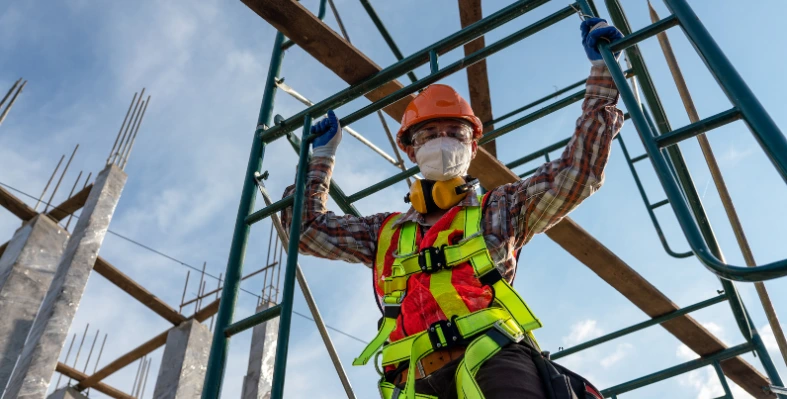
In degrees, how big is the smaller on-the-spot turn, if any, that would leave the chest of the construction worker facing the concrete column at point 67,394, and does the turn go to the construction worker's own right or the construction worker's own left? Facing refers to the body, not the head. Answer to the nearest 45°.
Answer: approximately 135° to the construction worker's own right

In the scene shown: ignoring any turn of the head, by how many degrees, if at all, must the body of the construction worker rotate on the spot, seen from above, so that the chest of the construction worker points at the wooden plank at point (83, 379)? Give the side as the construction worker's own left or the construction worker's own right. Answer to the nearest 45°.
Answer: approximately 135° to the construction worker's own right

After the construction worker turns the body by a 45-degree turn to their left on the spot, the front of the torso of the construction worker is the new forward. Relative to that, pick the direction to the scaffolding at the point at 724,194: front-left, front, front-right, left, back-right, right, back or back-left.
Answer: left

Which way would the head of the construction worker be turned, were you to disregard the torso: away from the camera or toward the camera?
toward the camera

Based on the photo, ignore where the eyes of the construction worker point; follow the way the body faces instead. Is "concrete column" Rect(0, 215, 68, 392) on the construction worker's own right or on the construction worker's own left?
on the construction worker's own right

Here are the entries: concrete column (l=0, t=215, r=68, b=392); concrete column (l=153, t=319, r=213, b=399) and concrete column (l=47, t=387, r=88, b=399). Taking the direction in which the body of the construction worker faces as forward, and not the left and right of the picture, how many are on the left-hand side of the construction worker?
0

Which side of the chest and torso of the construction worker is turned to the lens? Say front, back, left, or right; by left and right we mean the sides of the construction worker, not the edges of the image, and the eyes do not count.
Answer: front

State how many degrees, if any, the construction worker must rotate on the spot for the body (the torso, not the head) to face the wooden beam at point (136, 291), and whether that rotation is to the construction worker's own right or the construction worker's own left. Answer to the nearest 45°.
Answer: approximately 135° to the construction worker's own right
